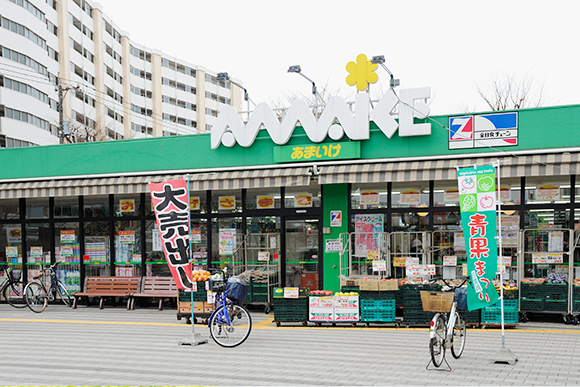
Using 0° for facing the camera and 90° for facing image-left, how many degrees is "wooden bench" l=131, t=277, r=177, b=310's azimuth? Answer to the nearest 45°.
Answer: approximately 0°

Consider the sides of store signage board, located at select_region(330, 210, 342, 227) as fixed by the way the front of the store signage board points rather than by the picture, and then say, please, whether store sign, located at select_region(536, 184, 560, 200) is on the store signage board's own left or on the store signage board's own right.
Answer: on the store signage board's own left

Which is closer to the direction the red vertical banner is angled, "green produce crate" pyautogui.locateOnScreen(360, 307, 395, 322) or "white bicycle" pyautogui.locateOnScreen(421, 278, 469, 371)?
the white bicycle

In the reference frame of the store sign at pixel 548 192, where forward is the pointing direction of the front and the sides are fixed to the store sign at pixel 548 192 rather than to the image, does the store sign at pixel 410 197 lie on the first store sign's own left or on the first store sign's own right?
on the first store sign's own right
